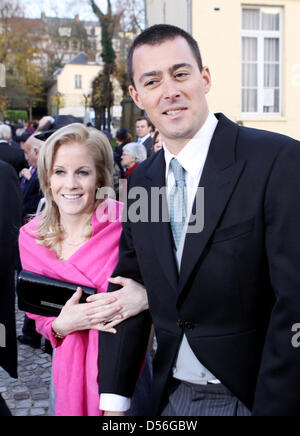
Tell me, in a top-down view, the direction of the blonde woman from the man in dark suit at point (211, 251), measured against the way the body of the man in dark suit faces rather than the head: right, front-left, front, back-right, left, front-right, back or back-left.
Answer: right

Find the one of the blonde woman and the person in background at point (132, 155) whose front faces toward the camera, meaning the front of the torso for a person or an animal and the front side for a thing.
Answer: the blonde woman

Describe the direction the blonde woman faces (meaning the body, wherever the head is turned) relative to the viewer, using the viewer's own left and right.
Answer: facing the viewer

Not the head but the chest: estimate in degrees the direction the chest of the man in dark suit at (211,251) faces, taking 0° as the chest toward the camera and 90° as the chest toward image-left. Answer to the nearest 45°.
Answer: approximately 45°

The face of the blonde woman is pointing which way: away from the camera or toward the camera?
toward the camera
